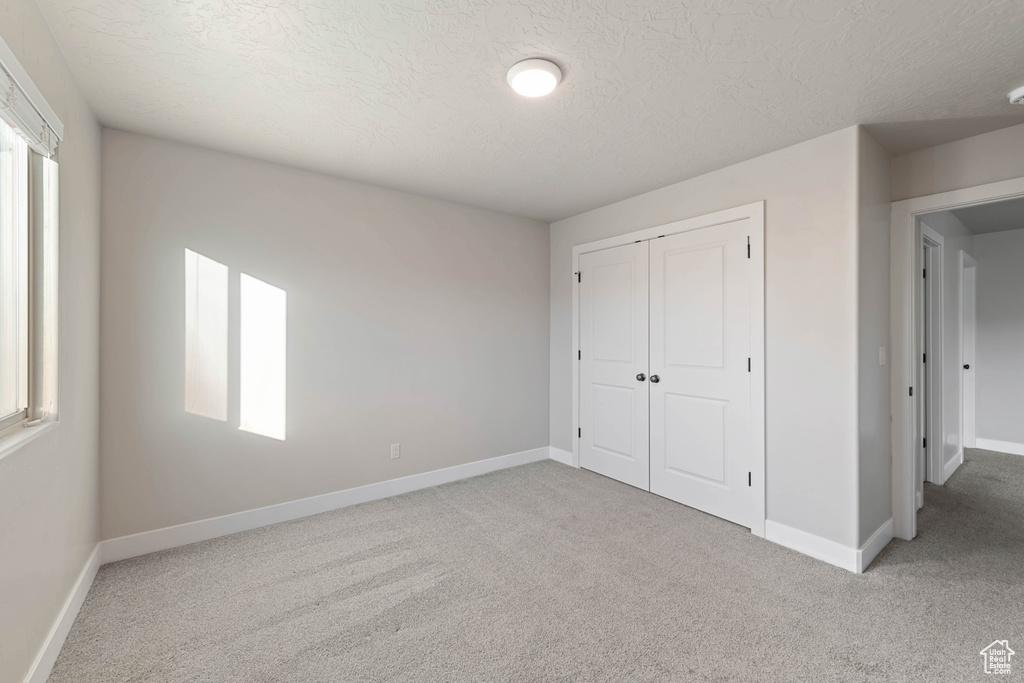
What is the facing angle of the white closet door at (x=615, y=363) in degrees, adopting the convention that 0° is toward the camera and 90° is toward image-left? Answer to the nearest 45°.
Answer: approximately 45°

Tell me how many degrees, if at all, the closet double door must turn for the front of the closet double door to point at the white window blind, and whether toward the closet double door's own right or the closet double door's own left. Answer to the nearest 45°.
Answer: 0° — it already faces it

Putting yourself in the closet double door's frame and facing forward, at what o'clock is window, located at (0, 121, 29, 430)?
The window is roughly at 12 o'clock from the closet double door.

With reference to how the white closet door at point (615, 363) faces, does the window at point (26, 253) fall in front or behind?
in front

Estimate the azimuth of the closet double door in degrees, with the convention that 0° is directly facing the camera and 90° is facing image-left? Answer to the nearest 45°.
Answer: approximately 45°

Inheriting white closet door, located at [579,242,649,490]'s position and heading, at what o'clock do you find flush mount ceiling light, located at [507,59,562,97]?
The flush mount ceiling light is roughly at 11 o'clock from the white closet door.
